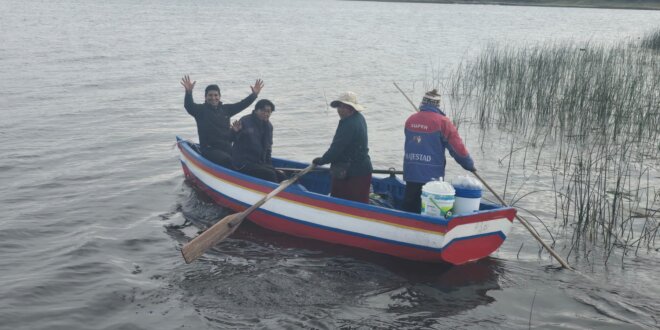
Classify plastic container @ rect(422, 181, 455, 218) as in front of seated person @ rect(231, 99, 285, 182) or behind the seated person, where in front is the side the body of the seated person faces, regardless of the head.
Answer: in front

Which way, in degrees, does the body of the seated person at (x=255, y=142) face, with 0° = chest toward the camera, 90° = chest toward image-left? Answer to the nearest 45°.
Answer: approximately 315°

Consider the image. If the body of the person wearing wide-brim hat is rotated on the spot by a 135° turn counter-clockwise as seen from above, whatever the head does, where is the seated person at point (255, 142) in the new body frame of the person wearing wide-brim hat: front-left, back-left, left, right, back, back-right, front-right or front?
back

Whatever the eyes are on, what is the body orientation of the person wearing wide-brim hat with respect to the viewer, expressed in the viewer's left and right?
facing to the left of the viewer

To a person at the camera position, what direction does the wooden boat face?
facing away from the viewer and to the left of the viewer

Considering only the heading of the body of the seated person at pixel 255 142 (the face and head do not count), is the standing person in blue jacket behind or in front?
in front

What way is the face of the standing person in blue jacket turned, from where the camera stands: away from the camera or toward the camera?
away from the camera

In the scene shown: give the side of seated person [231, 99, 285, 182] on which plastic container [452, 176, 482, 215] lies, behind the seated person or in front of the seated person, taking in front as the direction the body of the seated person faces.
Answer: in front

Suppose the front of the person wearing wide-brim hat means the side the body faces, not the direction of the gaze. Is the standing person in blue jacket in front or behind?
behind
